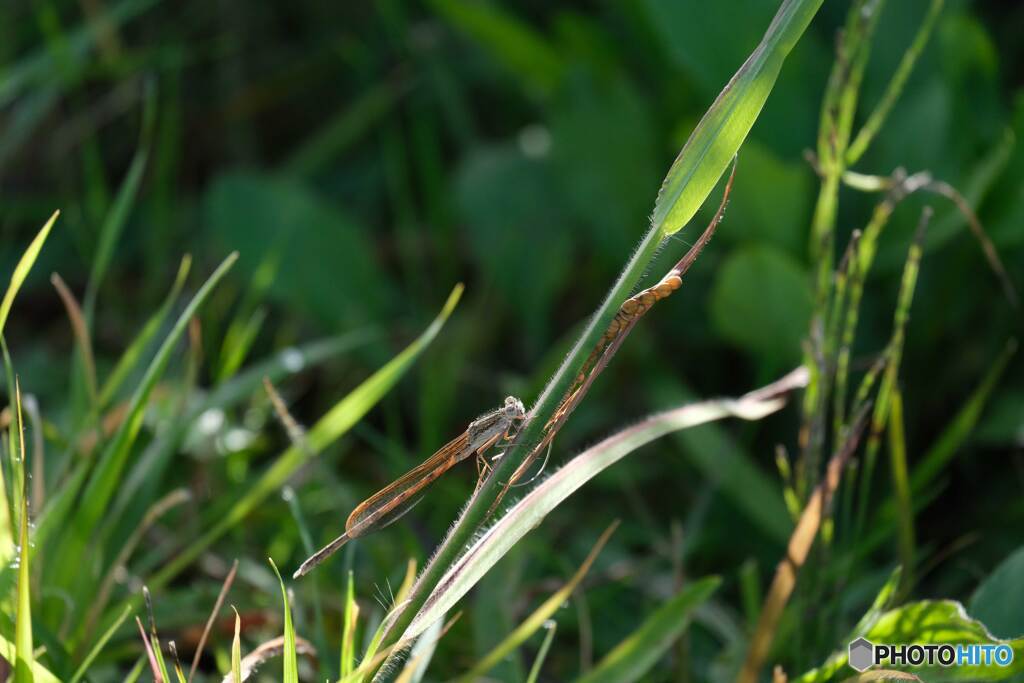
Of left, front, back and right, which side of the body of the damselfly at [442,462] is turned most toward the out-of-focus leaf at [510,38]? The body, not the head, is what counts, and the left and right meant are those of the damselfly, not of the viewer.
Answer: left

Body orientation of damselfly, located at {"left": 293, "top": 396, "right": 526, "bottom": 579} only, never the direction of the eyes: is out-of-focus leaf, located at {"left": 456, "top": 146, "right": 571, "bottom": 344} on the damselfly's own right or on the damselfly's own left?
on the damselfly's own left

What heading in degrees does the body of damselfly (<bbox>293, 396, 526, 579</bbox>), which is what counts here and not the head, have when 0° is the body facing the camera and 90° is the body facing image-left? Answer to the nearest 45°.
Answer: approximately 270°

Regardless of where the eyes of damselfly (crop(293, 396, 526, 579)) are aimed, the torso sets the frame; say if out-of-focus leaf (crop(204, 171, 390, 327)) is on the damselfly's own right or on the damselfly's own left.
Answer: on the damselfly's own left
